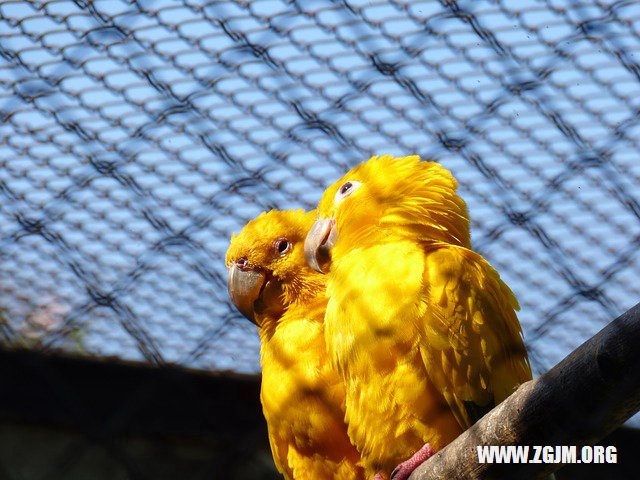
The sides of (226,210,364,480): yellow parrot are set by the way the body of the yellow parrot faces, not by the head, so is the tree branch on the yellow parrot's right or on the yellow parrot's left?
on the yellow parrot's left

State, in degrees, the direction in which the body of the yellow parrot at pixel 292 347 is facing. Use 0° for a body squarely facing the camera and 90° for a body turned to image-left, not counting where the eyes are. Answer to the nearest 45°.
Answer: approximately 45°
